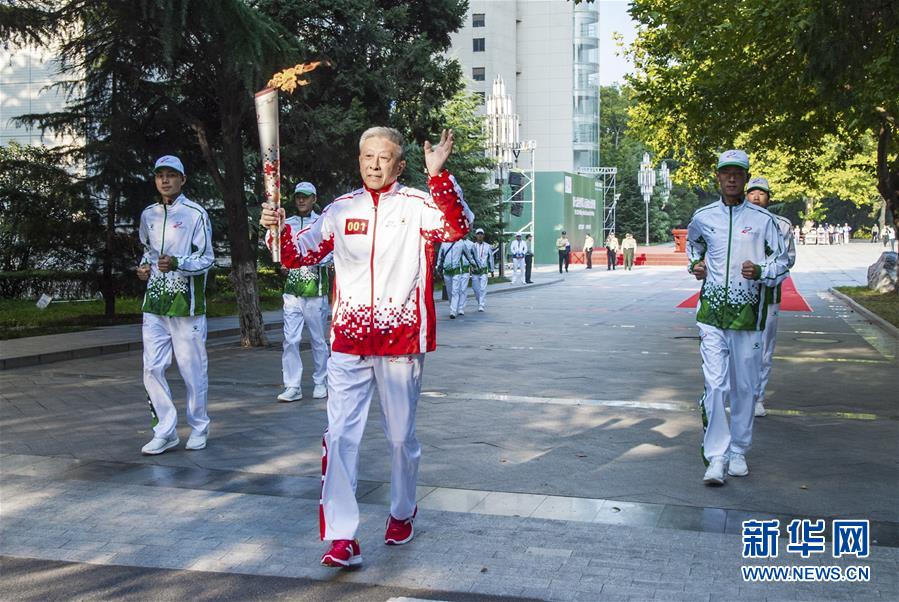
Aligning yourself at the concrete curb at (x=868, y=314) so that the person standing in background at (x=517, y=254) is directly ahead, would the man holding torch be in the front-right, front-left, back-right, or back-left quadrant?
back-left

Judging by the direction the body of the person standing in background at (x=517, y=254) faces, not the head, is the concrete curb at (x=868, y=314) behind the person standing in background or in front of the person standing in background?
in front

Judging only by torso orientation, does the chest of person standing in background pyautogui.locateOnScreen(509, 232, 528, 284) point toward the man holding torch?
yes

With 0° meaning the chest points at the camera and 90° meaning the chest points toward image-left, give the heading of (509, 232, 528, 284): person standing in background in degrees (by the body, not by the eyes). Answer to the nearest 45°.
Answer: approximately 0°

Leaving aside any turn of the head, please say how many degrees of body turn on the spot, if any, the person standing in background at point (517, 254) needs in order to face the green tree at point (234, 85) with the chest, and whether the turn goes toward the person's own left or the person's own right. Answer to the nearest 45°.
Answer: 0° — they already face it
